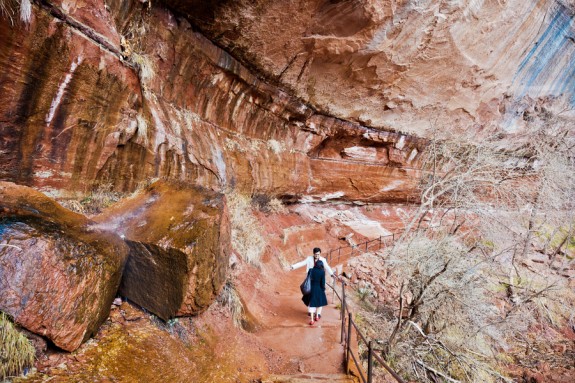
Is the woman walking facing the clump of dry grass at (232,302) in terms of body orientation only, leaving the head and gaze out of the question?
no

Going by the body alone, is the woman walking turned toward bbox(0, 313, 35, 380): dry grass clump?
no

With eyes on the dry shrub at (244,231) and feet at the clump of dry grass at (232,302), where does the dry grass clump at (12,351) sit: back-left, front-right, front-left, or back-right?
back-left

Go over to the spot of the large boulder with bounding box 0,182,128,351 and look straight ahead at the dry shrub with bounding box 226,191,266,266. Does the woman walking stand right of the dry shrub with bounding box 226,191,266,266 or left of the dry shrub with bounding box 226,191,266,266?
right

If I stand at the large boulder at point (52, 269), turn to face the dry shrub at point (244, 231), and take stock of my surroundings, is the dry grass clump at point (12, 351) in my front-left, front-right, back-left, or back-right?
back-right

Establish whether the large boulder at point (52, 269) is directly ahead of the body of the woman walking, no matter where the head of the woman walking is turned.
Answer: no

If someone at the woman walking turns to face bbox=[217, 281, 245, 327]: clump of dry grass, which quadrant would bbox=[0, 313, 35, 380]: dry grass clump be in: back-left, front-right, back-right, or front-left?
front-left
